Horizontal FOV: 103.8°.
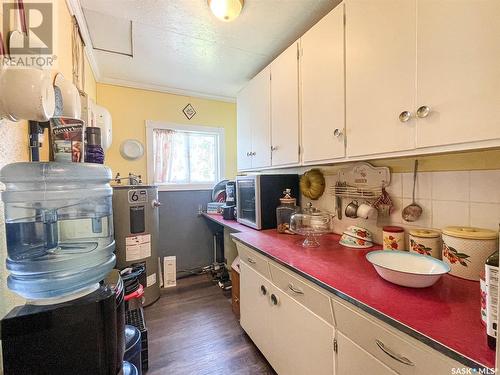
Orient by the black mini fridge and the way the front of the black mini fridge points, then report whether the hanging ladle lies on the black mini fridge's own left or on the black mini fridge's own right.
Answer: on the black mini fridge's own left

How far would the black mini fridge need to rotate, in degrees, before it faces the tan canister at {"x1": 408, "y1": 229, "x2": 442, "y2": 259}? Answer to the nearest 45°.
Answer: approximately 90° to its left

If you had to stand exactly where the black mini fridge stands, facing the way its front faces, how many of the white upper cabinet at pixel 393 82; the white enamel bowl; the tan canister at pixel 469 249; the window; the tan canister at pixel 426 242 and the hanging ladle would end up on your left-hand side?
5

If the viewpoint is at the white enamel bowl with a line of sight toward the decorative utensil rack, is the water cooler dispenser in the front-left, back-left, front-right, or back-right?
back-left

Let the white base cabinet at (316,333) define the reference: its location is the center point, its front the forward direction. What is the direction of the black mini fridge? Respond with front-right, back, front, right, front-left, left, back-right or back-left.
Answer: right

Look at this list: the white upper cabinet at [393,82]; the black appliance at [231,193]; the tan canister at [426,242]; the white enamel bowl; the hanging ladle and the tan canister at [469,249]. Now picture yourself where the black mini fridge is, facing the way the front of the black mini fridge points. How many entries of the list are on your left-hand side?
5

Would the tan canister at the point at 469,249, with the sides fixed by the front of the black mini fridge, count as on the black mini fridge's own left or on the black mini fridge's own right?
on the black mini fridge's own left

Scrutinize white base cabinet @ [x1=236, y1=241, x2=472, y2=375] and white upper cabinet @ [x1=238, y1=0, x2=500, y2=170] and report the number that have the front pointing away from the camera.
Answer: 0
